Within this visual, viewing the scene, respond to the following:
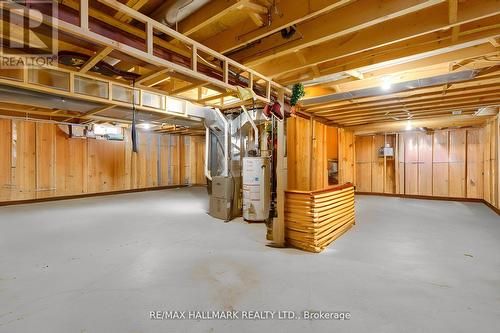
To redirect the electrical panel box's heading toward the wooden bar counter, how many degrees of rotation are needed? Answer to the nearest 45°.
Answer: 0° — it already faces it

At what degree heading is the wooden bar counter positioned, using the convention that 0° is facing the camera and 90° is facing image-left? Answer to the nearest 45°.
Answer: approximately 315°

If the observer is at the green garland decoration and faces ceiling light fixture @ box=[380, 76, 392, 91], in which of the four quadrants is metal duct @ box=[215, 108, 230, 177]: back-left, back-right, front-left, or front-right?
back-left

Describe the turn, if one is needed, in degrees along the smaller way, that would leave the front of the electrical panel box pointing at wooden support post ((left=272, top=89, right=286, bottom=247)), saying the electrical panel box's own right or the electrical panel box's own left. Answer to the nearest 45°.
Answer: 0° — it already faces it

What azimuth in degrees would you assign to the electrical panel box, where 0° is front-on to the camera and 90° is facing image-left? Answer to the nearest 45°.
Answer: approximately 0°

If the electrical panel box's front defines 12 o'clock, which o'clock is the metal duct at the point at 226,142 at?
The metal duct is roughly at 1 o'clock from the electrical panel box.
